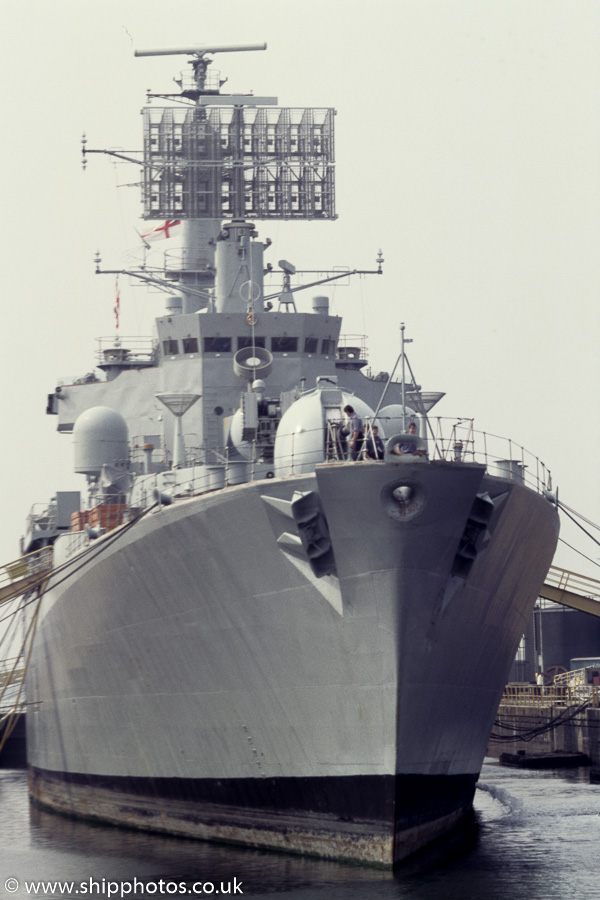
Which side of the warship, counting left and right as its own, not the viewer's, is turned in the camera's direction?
front

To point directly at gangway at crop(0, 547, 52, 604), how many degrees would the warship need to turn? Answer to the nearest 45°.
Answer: approximately 135° to its right
